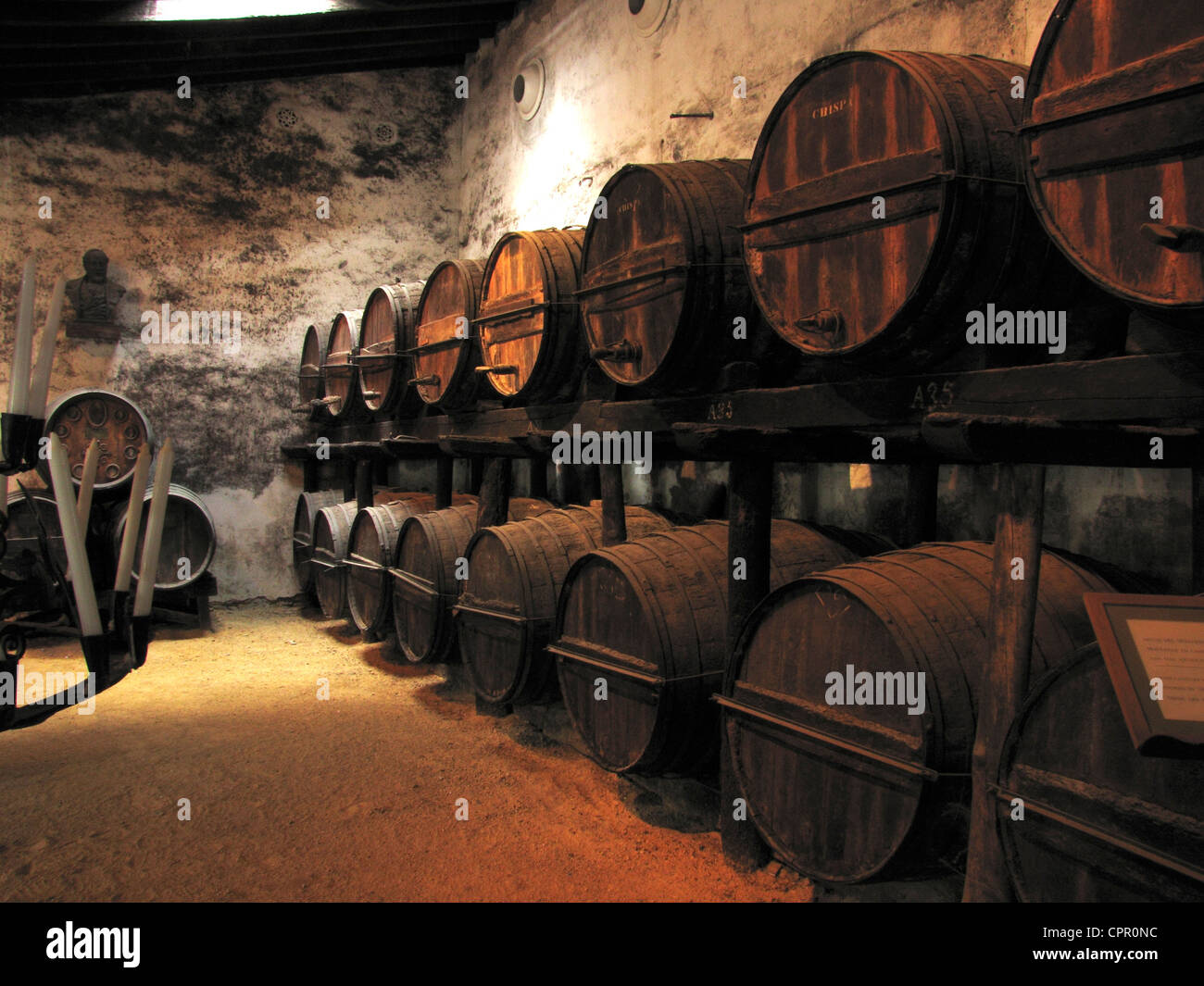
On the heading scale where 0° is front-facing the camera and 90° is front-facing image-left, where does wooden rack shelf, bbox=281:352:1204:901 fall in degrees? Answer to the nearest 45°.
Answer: approximately 45°

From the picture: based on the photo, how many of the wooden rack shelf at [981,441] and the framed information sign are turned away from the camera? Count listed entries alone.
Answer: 0

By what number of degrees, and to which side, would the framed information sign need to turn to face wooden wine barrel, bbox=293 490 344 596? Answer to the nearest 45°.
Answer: approximately 135° to its right

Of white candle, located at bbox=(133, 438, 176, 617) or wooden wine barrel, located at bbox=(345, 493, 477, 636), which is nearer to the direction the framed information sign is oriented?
the white candle

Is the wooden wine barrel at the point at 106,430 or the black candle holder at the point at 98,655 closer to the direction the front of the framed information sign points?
the black candle holder

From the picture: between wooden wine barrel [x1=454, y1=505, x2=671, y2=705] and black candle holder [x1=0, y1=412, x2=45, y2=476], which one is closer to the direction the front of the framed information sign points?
the black candle holder

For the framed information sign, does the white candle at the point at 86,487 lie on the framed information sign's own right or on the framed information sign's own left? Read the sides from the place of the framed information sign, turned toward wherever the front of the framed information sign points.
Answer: on the framed information sign's own right
